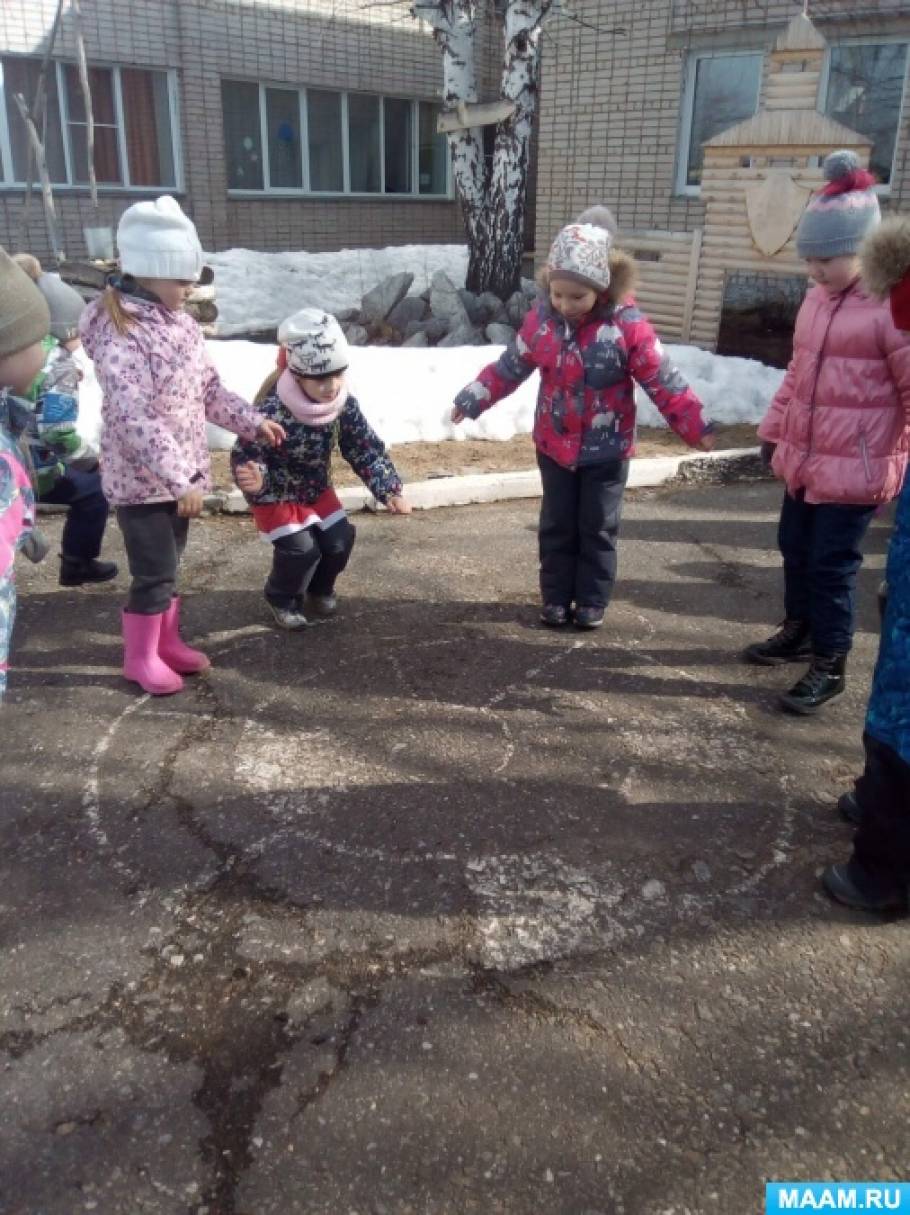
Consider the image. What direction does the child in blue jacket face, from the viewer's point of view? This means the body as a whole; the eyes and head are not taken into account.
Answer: to the viewer's left

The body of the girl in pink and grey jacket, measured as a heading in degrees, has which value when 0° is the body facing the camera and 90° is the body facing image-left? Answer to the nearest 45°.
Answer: approximately 0°

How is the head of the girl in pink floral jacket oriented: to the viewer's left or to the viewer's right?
to the viewer's right

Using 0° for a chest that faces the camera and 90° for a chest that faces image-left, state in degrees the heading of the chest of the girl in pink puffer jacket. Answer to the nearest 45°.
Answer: approximately 45°

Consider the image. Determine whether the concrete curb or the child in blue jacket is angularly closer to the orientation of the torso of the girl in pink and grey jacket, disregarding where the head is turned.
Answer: the child in blue jacket

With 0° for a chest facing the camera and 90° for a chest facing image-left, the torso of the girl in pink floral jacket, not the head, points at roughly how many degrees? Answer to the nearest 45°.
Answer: approximately 315°

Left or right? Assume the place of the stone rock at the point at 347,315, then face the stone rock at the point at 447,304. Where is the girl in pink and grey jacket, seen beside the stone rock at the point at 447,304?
right

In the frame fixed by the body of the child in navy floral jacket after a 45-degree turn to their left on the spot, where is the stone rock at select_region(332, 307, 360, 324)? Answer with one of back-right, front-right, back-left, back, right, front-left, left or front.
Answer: left

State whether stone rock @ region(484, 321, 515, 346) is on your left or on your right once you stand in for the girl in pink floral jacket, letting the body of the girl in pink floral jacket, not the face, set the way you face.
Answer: on your left

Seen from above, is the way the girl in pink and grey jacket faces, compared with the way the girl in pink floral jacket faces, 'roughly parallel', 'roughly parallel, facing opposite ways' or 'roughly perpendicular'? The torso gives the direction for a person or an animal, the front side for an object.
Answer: roughly perpendicular
